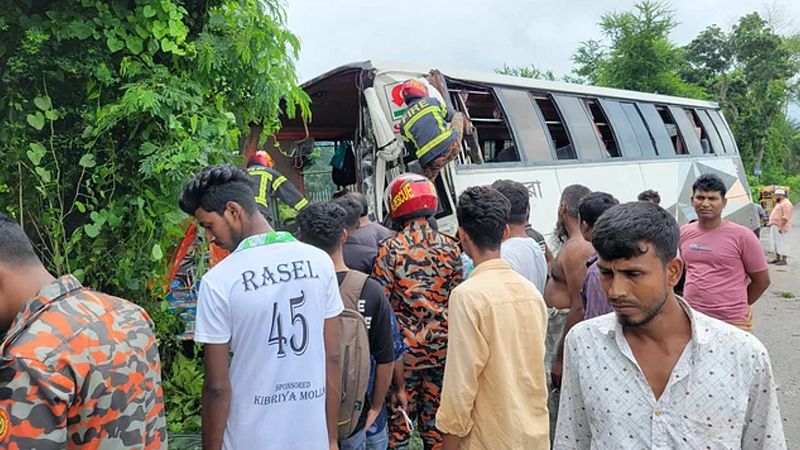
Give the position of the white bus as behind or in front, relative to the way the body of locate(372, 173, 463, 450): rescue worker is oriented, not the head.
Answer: in front

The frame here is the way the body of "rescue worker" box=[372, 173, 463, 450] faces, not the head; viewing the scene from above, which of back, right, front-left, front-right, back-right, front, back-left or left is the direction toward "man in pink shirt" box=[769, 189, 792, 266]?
front-right

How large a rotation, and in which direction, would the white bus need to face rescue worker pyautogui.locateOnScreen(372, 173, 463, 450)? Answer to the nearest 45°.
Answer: approximately 45° to its left

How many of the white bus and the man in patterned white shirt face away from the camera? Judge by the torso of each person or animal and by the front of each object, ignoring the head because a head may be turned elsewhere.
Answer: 0

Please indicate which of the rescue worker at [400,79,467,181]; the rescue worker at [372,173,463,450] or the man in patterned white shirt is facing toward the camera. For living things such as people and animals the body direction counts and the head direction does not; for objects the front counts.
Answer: the man in patterned white shirt

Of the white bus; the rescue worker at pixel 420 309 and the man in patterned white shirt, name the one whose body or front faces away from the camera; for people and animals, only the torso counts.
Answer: the rescue worker

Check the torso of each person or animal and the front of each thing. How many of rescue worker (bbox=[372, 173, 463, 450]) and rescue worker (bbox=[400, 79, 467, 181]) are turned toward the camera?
0

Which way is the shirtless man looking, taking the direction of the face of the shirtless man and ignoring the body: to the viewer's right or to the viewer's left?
to the viewer's left

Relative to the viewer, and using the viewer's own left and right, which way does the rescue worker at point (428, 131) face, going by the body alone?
facing away from the viewer

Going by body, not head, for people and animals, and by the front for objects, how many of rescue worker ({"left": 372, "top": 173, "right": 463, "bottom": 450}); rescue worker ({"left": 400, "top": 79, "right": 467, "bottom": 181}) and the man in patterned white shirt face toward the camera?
1

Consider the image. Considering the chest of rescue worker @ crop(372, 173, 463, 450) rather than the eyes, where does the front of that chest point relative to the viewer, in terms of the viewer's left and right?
facing away from the viewer

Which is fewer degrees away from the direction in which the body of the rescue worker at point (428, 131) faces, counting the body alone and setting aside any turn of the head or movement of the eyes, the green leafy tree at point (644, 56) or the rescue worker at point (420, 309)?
the green leafy tree

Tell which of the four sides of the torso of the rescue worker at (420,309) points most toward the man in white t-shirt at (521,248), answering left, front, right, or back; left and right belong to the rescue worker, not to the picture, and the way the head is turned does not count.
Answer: right

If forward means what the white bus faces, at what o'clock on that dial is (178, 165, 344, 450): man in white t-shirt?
The man in white t-shirt is roughly at 11 o'clock from the white bus.

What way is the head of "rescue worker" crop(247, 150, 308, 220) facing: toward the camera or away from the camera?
away from the camera
